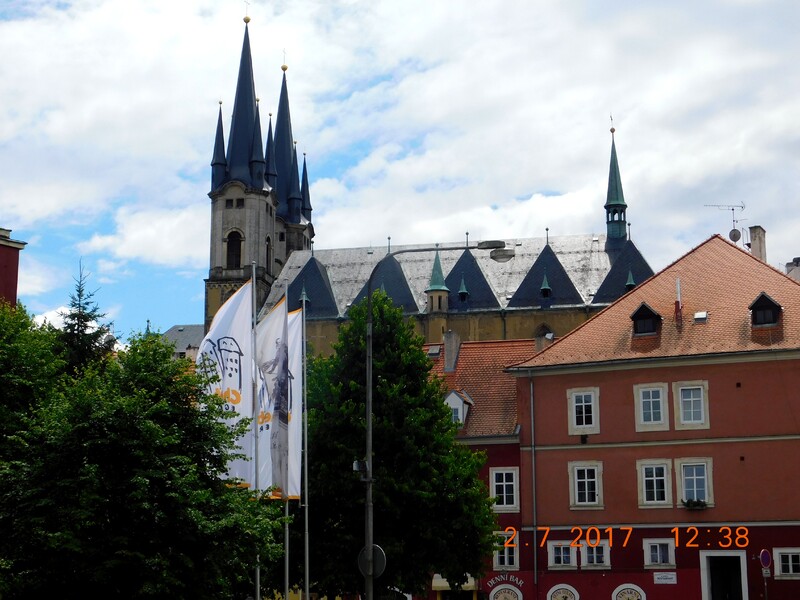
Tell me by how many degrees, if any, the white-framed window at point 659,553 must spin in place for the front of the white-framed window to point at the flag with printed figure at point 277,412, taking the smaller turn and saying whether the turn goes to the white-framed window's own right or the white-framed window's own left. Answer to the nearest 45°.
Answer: approximately 45° to the white-framed window's own right

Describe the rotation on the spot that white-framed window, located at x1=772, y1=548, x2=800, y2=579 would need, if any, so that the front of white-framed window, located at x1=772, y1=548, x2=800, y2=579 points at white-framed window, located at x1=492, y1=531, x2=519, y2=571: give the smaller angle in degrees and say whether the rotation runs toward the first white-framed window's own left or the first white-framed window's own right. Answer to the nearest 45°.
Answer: approximately 90° to the first white-framed window's own right

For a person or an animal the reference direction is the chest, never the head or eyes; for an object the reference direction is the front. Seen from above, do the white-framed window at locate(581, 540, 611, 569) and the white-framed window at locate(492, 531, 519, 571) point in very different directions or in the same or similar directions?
same or similar directions

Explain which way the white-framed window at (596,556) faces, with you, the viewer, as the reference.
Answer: facing the viewer

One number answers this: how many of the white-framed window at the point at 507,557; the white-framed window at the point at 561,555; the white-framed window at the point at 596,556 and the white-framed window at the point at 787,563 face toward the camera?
4

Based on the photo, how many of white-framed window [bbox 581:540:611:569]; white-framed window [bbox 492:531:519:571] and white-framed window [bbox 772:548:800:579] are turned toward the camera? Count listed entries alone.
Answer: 3

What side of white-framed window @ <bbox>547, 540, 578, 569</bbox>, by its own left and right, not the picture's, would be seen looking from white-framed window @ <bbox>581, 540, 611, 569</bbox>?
left

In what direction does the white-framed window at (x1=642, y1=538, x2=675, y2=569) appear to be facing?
toward the camera

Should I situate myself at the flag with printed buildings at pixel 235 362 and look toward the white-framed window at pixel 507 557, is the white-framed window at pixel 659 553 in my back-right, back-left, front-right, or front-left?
front-right

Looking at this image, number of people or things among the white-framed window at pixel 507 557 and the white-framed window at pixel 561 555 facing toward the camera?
2

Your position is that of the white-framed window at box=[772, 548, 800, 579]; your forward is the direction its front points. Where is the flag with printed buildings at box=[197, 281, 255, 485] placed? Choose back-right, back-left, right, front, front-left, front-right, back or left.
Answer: front-right

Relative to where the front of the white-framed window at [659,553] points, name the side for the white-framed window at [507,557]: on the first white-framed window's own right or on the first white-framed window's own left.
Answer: on the first white-framed window's own right
